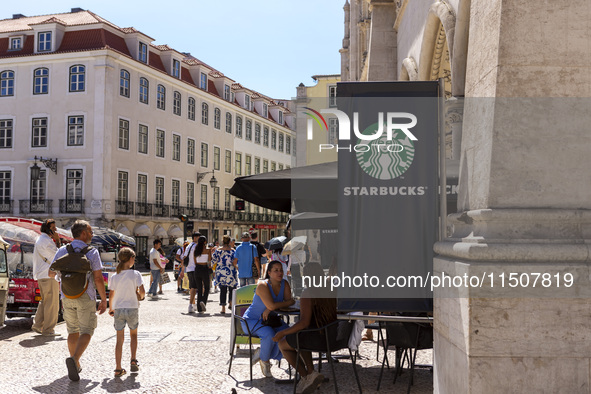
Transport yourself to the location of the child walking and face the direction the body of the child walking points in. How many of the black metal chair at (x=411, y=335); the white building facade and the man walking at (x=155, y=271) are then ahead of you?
2

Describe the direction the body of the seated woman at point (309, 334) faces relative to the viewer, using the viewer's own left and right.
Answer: facing away from the viewer and to the left of the viewer

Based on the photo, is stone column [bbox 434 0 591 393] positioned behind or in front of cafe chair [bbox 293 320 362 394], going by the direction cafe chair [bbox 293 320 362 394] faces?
behind

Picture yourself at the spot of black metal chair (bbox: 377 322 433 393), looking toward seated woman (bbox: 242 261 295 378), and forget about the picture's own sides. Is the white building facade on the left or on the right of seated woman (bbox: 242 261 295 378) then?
right

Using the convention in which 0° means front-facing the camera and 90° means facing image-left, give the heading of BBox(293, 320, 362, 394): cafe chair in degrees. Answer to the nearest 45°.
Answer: approximately 135°

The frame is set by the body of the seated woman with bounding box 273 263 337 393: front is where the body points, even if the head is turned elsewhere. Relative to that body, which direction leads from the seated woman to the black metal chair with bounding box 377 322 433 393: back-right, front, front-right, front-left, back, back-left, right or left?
back-right

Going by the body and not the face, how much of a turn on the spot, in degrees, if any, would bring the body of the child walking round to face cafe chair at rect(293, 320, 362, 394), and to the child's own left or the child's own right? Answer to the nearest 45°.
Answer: approximately 135° to the child's own right

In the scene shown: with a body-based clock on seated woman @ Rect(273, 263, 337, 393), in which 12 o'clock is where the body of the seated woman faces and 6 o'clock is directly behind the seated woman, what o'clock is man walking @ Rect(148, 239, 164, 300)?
The man walking is roughly at 1 o'clock from the seated woman.

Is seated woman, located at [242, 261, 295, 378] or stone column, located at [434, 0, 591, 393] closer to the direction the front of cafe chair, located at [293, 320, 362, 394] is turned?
the seated woman

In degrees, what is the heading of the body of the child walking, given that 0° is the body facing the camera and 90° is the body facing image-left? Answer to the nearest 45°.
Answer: approximately 180°
